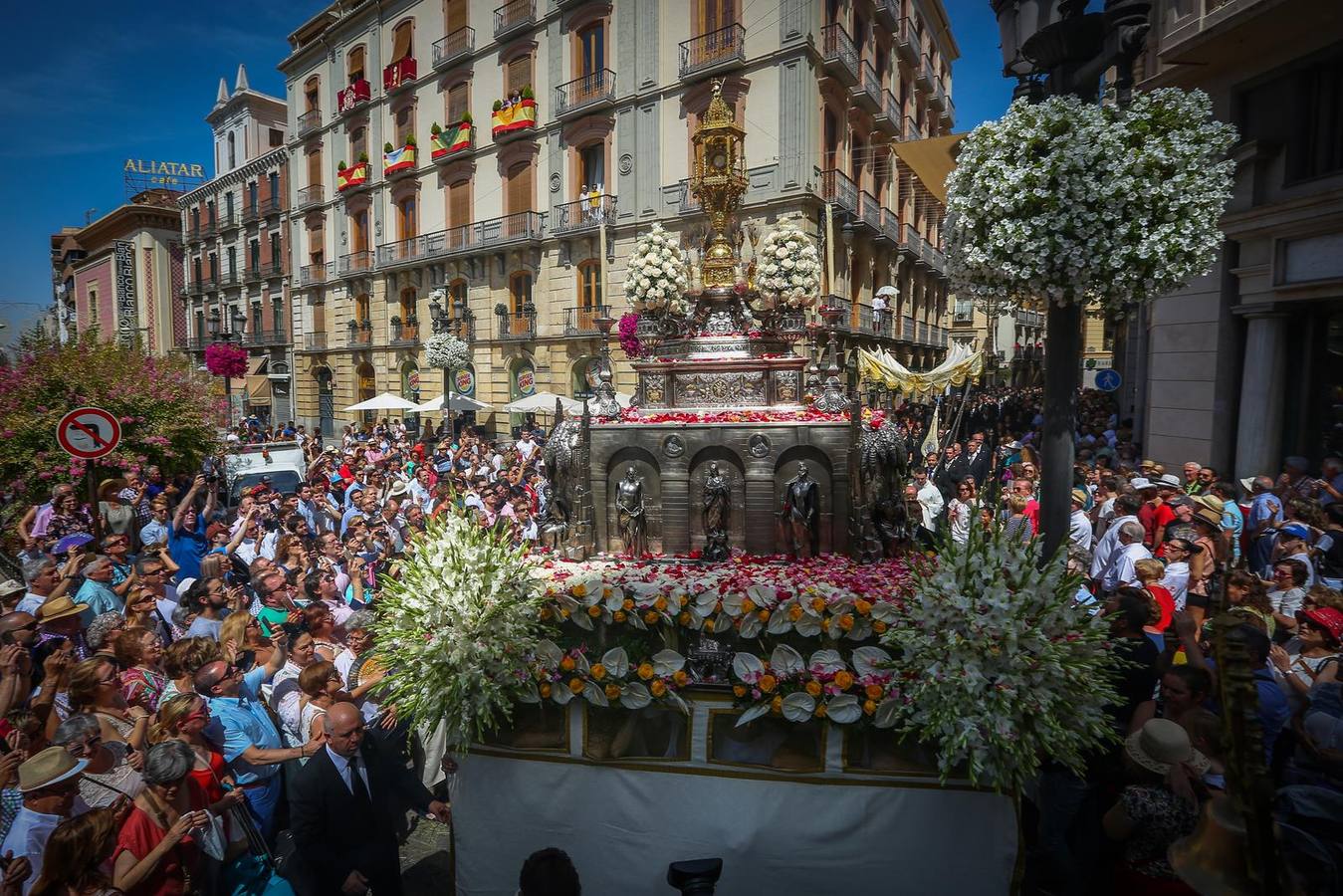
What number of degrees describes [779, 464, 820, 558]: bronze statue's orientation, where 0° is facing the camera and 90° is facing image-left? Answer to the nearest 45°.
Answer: approximately 0°

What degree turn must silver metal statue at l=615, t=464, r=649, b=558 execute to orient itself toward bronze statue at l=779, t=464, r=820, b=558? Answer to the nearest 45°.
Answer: approximately 90° to its left

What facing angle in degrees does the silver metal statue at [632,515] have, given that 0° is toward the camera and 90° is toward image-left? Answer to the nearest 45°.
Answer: approximately 0°

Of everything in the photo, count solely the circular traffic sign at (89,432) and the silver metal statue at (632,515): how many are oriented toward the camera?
2

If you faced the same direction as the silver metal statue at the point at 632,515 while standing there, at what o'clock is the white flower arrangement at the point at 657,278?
The white flower arrangement is roughly at 6 o'clock from the silver metal statue.

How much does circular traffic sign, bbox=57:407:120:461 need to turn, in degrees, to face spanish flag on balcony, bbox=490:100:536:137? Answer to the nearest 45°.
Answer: approximately 135° to its left

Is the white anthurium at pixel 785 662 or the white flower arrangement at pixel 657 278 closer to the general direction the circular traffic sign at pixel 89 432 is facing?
the white anthurium

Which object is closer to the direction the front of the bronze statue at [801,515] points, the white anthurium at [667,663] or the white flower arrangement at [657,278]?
the white anthurium

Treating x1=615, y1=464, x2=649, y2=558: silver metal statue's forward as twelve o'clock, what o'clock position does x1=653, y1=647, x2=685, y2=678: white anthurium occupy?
The white anthurium is roughly at 12 o'clock from the silver metal statue.
